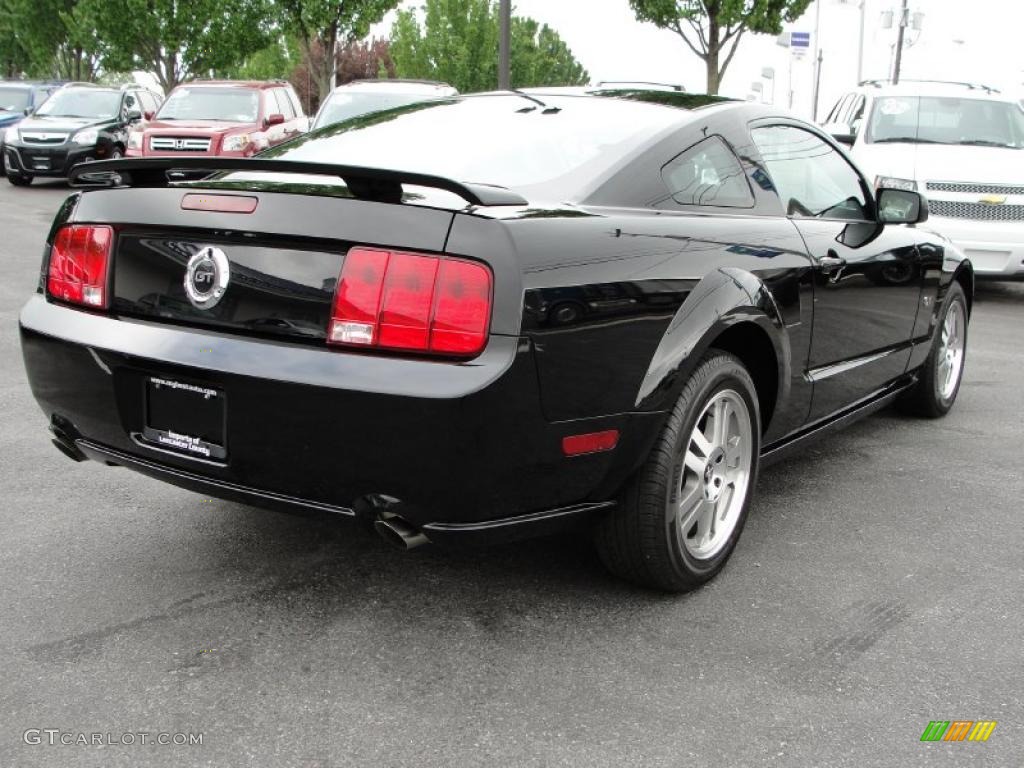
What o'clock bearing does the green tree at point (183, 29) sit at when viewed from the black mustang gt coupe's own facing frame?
The green tree is roughly at 10 o'clock from the black mustang gt coupe.

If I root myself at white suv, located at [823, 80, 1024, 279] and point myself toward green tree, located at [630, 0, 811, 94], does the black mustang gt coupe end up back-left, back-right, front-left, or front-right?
back-left

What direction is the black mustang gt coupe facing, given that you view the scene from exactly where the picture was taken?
facing away from the viewer and to the right of the viewer

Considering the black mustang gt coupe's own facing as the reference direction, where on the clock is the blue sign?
The blue sign is roughly at 11 o'clock from the black mustang gt coupe.

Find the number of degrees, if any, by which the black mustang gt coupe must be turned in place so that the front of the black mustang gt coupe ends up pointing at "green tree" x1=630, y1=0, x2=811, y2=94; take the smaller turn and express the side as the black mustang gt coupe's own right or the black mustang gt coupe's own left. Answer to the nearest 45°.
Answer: approximately 45° to the black mustang gt coupe's own left

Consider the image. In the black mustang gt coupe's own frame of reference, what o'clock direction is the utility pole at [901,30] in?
The utility pole is roughly at 11 o'clock from the black mustang gt coupe.
